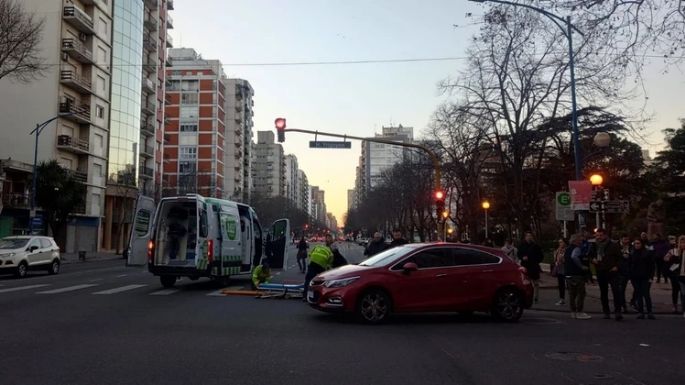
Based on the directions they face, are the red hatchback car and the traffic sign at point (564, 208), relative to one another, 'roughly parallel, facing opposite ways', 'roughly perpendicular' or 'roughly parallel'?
roughly perpendicular

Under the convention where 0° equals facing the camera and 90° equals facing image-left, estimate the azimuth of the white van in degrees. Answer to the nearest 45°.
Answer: approximately 225°

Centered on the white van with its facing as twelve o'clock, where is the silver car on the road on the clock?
The silver car on the road is roughly at 9 o'clock from the white van.

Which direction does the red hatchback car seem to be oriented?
to the viewer's left

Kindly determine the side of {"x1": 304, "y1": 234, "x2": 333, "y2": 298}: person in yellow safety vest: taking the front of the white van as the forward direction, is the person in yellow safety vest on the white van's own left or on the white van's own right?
on the white van's own right

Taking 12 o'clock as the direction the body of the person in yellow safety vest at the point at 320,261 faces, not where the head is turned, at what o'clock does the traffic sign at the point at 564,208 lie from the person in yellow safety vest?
The traffic sign is roughly at 11 o'clock from the person in yellow safety vest.

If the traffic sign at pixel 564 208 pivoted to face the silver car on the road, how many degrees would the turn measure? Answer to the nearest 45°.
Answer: approximately 90° to its right

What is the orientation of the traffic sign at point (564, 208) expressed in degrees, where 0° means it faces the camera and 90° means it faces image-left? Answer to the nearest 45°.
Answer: approximately 0°
